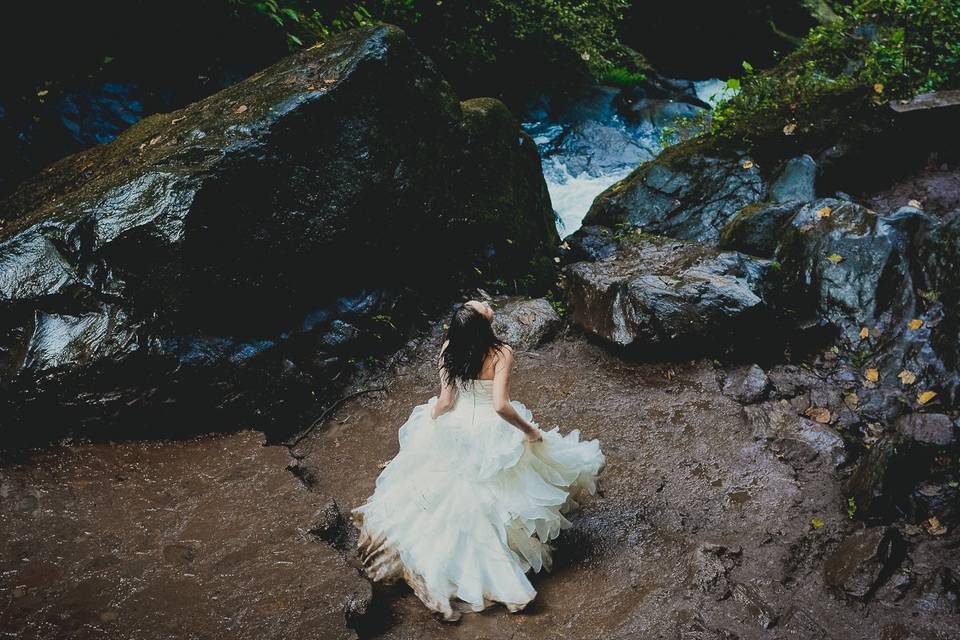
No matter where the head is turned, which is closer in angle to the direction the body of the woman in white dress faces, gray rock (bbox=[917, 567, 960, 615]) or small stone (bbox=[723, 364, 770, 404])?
the small stone

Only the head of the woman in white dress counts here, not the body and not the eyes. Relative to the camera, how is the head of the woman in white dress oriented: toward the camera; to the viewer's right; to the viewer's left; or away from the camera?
away from the camera

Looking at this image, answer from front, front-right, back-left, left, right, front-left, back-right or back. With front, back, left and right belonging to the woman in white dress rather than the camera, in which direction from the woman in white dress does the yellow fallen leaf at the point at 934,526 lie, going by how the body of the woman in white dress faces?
right

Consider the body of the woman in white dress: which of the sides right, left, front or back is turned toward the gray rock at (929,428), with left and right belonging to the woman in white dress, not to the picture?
right

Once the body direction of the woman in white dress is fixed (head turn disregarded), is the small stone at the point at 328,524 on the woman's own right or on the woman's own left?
on the woman's own left

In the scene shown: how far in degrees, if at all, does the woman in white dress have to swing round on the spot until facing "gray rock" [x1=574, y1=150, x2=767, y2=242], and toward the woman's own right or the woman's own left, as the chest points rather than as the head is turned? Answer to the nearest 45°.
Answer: approximately 45° to the woman's own right

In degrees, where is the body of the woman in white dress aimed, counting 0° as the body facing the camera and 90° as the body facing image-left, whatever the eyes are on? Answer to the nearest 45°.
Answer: approximately 180°

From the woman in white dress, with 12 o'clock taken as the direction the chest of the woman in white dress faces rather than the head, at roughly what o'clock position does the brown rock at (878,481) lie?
The brown rock is roughly at 3 o'clock from the woman in white dress.

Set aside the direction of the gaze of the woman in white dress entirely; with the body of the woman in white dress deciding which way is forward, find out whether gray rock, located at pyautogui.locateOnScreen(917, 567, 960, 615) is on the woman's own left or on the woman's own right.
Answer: on the woman's own right

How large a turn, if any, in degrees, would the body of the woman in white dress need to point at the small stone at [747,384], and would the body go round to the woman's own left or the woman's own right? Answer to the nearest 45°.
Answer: approximately 45° to the woman's own right
